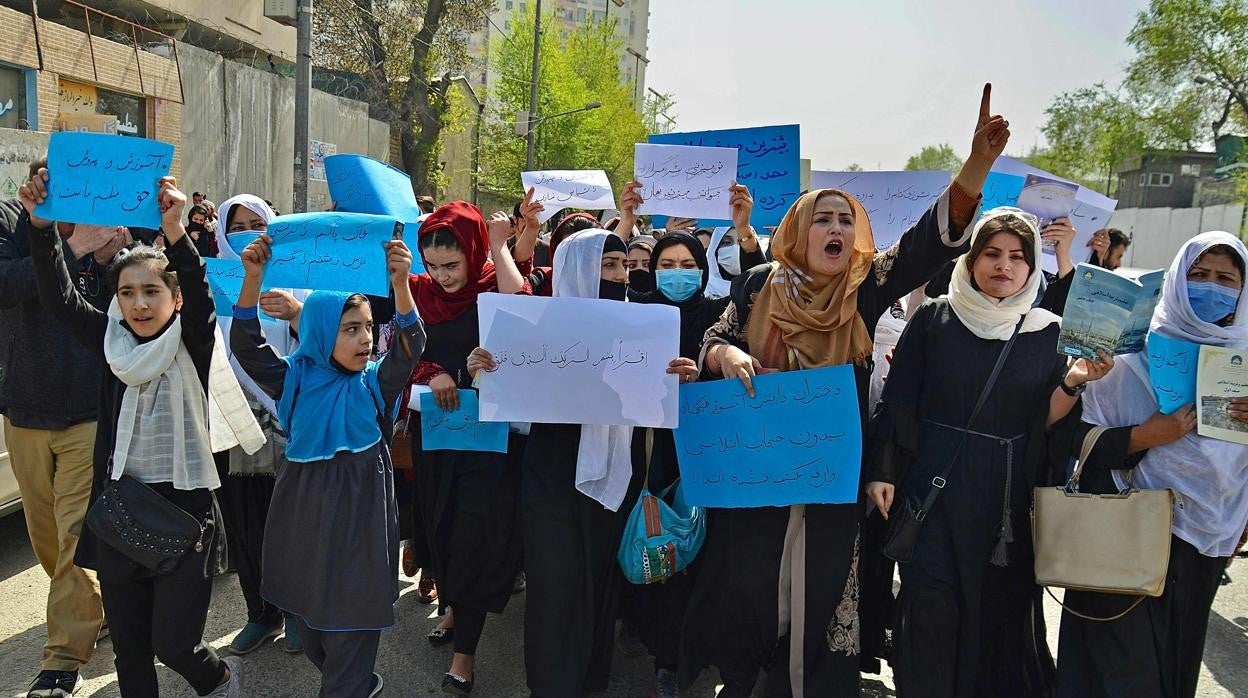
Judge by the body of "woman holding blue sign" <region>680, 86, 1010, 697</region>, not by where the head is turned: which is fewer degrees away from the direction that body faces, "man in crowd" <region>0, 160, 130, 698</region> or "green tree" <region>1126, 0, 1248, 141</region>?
the man in crowd

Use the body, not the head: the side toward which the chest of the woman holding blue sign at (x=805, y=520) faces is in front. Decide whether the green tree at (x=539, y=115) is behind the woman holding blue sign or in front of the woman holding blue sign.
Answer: behind

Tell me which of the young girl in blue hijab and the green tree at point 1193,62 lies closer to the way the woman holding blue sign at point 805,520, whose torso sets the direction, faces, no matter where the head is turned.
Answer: the young girl in blue hijab

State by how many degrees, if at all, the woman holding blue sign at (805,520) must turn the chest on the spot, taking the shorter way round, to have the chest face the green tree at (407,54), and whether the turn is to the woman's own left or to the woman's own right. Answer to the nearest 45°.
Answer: approximately 135° to the woman's own right

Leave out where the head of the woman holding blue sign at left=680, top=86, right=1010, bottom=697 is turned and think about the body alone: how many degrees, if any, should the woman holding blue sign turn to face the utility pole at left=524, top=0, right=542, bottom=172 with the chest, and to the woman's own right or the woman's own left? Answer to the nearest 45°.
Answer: approximately 135° to the woman's own right

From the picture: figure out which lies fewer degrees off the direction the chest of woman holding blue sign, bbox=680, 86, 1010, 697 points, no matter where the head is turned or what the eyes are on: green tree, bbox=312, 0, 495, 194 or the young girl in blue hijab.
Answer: the young girl in blue hijab

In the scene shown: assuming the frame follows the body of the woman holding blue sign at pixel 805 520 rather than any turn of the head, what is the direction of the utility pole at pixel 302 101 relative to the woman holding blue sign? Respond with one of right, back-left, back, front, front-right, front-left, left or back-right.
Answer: back-right

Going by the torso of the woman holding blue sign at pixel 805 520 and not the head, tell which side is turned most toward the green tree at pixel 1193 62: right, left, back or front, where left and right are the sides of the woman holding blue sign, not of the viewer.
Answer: back

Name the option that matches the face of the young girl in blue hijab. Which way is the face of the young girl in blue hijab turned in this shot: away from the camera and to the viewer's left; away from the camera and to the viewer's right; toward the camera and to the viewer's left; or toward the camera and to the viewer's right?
toward the camera and to the viewer's right

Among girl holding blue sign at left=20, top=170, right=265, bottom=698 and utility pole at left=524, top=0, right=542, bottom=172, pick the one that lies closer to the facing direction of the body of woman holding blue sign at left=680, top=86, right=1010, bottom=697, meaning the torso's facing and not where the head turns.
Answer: the girl holding blue sign

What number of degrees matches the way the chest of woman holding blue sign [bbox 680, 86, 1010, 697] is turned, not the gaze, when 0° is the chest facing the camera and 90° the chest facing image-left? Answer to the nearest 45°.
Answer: approximately 0°
